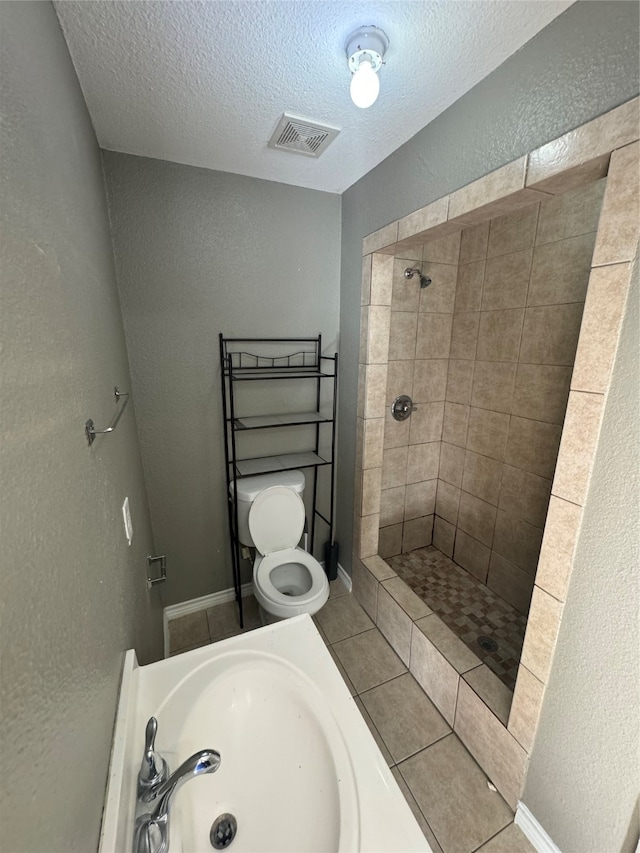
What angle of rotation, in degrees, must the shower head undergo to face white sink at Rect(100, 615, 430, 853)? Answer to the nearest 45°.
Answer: approximately 45° to its right

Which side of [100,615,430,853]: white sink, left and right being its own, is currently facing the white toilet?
left

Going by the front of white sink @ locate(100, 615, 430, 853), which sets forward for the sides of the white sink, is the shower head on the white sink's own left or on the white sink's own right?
on the white sink's own left

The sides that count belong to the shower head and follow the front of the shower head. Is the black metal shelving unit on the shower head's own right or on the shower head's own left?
on the shower head's own right

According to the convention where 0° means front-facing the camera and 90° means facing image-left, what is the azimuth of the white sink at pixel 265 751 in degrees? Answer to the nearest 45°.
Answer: approximately 270°

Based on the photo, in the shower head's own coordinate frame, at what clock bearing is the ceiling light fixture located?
The ceiling light fixture is roughly at 2 o'clock from the shower head.
